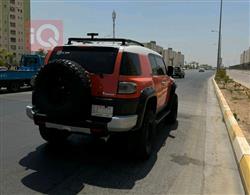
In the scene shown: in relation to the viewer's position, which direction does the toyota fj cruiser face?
facing away from the viewer and to the right of the viewer
